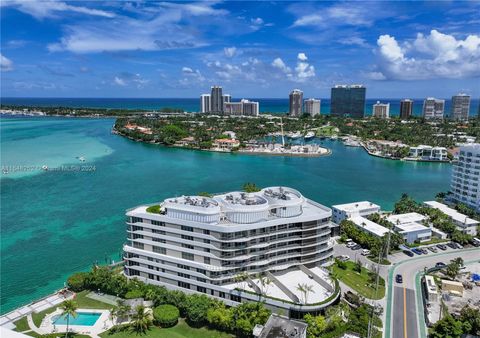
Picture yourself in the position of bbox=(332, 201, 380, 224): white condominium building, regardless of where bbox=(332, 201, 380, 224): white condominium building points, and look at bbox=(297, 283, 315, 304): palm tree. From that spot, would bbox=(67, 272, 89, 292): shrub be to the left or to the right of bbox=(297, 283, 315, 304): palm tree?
right
